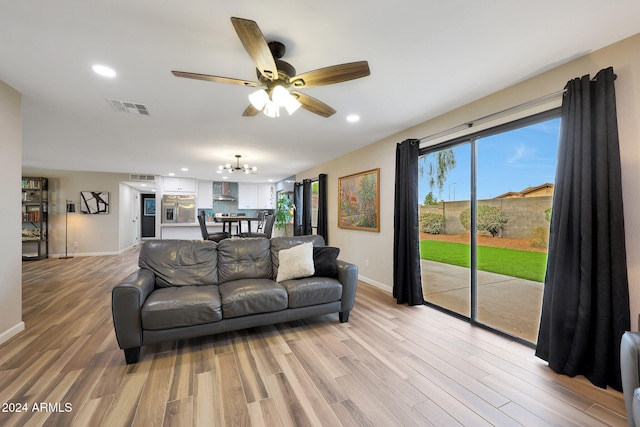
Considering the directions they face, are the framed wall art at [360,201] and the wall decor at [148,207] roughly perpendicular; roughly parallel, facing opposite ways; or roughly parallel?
roughly perpendicular

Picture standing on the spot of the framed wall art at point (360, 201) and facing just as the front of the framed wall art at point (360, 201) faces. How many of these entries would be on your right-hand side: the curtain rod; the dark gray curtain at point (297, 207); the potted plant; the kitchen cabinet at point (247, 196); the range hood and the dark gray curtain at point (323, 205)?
5

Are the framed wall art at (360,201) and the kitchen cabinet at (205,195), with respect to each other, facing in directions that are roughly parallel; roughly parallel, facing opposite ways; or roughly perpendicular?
roughly perpendicular

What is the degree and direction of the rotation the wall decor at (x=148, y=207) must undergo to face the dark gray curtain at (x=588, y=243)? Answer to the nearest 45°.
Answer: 0° — it already faces it

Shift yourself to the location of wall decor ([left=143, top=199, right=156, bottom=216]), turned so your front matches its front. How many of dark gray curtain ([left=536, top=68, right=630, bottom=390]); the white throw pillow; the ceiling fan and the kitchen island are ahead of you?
4

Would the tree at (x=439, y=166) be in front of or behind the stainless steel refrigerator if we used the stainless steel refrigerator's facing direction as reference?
in front

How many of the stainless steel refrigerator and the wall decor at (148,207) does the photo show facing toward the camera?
2

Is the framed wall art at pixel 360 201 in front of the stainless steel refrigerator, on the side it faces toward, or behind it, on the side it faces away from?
in front

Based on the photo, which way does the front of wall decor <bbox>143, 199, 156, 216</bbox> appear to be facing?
toward the camera

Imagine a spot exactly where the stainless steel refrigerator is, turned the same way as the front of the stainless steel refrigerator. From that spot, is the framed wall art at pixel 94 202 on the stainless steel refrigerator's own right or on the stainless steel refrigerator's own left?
on the stainless steel refrigerator's own right

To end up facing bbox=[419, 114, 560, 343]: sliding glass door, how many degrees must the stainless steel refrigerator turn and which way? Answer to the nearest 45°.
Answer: approximately 45° to its left

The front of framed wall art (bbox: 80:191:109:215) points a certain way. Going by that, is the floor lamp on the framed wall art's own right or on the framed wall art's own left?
on the framed wall art's own right

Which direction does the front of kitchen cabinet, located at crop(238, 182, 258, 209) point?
toward the camera

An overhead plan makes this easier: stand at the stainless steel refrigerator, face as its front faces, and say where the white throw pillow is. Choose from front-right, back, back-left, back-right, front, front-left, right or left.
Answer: front

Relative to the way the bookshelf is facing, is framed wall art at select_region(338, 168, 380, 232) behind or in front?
in front

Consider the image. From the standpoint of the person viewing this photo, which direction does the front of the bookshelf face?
facing the viewer

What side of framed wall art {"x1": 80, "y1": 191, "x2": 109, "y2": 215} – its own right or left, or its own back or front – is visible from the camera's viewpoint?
front

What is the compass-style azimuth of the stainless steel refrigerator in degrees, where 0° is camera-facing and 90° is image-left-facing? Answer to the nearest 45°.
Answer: approximately 0°
